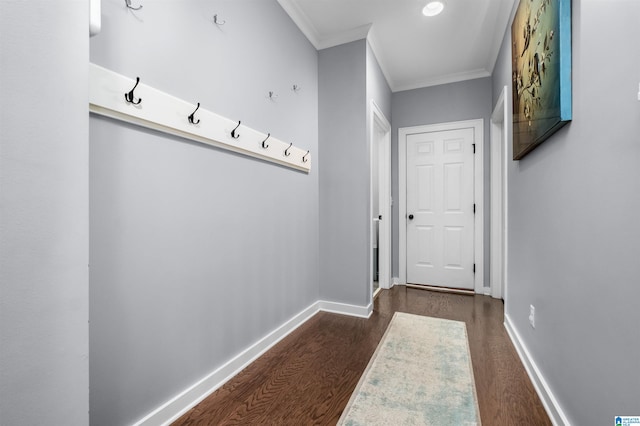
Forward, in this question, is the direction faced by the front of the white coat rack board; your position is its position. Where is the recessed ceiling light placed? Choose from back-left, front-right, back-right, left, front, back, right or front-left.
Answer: front-left

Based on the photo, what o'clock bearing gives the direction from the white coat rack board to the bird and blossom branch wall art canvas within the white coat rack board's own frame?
The bird and blossom branch wall art canvas is roughly at 11 o'clock from the white coat rack board.
